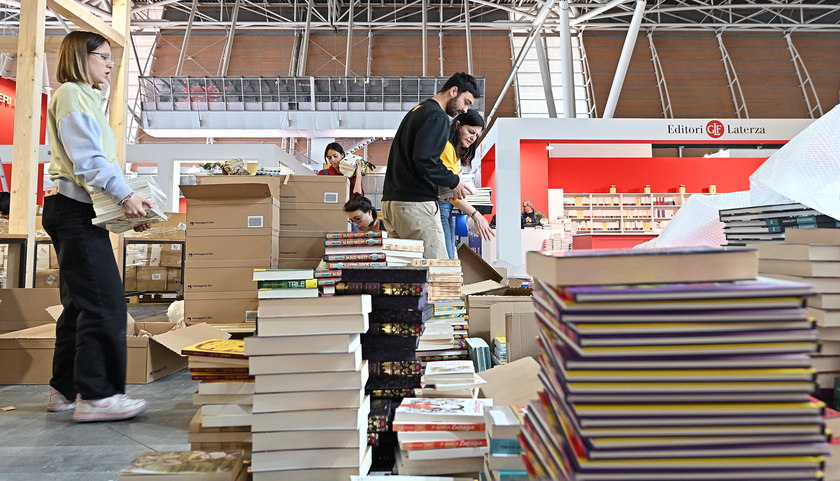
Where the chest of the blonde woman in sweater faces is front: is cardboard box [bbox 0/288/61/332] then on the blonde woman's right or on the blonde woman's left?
on the blonde woman's left

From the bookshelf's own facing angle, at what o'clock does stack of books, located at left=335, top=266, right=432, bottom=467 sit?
The stack of books is roughly at 12 o'clock from the bookshelf.

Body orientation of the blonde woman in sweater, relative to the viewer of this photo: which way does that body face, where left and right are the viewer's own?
facing to the right of the viewer

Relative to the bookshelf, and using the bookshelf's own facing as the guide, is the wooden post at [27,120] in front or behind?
in front

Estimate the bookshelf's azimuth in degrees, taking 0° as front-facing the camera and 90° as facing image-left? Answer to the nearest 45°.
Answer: approximately 0°

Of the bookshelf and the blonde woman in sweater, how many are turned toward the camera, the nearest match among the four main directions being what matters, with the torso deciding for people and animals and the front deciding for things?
1

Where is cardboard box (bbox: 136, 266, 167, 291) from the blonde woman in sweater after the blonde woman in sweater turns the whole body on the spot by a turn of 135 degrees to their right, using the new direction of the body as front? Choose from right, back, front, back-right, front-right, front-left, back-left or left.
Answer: back-right

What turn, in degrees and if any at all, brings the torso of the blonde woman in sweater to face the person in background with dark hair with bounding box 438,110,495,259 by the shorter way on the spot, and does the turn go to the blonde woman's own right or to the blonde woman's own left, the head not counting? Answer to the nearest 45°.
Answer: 0° — they already face them

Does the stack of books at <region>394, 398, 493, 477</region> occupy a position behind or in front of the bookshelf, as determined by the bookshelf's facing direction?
in front

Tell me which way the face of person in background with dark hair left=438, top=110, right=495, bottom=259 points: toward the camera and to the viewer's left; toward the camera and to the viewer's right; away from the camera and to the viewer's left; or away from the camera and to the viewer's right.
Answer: toward the camera and to the viewer's right

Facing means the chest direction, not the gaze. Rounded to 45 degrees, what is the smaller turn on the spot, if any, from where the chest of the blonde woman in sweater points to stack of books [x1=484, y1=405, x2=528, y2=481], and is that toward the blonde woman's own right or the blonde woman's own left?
approximately 45° to the blonde woman's own right

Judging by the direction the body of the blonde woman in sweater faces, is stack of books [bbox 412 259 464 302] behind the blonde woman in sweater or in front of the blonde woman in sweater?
in front
